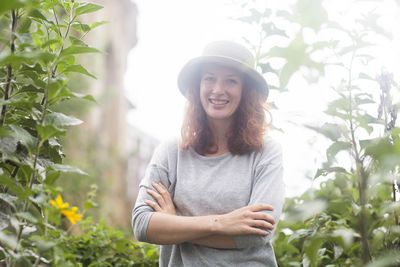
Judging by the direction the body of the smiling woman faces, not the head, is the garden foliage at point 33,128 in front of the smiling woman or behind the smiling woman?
in front

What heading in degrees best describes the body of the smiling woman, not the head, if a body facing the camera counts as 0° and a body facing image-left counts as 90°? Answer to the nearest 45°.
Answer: approximately 0°
